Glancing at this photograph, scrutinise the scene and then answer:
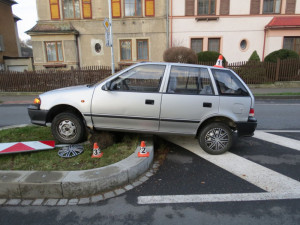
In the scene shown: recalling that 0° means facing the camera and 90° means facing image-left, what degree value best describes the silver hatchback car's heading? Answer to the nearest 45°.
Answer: approximately 90°

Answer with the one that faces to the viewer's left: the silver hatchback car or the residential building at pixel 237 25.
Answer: the silver hatchback car

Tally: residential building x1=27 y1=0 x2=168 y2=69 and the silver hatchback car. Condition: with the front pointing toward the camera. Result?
1

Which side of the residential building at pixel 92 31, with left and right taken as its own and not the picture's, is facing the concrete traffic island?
front

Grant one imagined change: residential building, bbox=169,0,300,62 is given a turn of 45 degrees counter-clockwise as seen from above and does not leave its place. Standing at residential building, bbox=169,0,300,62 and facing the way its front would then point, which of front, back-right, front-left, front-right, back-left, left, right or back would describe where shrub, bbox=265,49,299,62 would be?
front

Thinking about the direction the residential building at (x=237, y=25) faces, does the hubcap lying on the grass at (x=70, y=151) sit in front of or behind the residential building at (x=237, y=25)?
in front

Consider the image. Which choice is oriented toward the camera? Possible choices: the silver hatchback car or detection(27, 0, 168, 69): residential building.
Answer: the residential building

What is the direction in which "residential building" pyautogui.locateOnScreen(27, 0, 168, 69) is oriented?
toward the camera

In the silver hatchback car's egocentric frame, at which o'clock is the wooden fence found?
The wooden fence is roughly at 2 o'clock from the silver hatchback car.

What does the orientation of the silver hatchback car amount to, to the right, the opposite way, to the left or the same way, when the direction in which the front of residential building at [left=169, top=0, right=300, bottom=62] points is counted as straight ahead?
to the right

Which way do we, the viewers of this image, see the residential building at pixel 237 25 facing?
facing the viewer

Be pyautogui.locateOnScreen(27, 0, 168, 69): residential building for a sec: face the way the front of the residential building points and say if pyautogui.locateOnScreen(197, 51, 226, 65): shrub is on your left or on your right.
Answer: on your left

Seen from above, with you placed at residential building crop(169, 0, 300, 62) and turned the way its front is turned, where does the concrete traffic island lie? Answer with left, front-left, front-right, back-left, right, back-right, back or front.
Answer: front

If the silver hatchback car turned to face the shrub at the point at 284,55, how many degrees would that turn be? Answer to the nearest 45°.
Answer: approximately 135° to its right

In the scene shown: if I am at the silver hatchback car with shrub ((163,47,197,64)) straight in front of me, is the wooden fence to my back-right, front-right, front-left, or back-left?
front-left

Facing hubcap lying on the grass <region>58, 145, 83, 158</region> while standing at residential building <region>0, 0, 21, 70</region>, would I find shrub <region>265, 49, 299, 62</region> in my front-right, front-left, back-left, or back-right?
front-left

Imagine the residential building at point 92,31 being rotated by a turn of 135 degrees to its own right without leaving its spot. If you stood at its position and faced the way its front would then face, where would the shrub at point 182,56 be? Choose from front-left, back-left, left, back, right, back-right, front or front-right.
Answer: back

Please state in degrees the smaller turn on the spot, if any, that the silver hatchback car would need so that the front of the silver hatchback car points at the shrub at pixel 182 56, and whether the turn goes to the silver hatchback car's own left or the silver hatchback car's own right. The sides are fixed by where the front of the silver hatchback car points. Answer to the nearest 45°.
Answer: approximately 90° to the silver hatchback car's own right

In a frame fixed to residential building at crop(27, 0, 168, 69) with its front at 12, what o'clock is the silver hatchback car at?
The silver hatchback car is roughly at 12 o'clock from the residential building.
